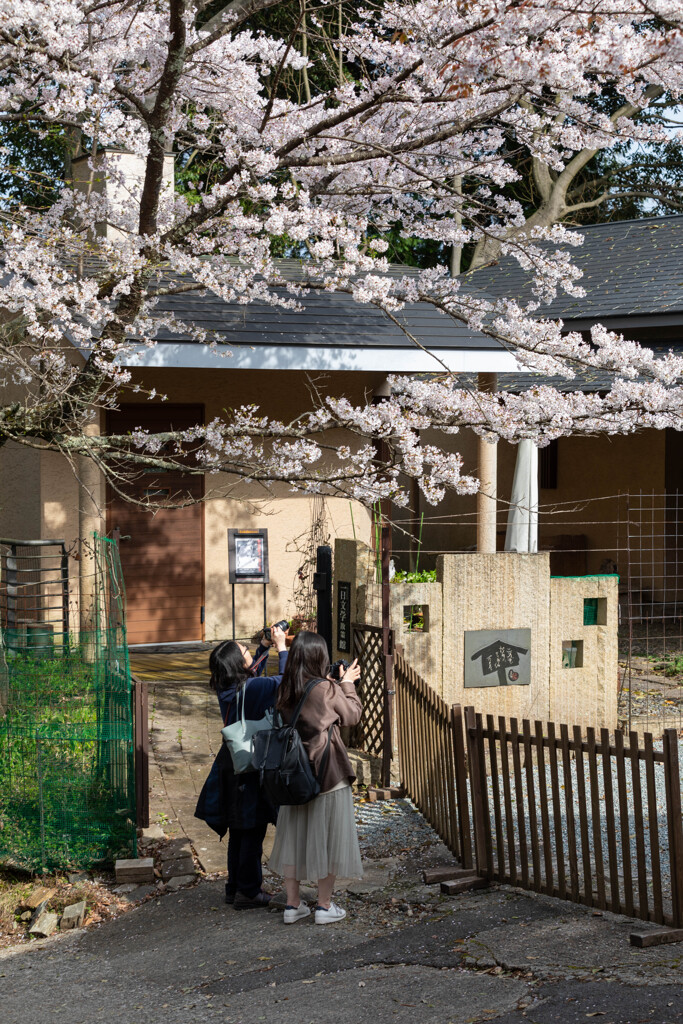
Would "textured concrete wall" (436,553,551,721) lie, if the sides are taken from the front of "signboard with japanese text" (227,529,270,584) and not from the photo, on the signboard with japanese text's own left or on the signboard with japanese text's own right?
on the signboard with japanese text's own left

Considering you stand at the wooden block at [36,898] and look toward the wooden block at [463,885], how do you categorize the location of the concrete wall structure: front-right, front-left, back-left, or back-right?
front-left

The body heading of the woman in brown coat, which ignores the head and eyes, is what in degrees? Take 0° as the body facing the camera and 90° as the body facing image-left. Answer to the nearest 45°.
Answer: approximately 225°

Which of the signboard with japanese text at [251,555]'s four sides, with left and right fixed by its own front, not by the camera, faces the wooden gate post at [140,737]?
front

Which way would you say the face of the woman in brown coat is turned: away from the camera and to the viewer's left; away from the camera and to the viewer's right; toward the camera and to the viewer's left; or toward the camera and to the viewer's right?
away from the camera and to the viewer's right

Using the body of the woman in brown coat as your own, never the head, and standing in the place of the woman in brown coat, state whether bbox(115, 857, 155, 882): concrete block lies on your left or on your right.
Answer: on your left

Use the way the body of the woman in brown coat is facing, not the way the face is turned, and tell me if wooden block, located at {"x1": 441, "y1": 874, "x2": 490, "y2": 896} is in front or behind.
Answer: in front

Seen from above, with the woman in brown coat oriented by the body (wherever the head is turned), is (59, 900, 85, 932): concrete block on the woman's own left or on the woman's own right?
on the woman's own left

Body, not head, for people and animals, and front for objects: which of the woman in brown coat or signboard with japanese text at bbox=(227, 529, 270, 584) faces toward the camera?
the signboard with japanese text

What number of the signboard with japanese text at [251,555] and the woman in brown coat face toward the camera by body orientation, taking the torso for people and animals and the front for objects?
1

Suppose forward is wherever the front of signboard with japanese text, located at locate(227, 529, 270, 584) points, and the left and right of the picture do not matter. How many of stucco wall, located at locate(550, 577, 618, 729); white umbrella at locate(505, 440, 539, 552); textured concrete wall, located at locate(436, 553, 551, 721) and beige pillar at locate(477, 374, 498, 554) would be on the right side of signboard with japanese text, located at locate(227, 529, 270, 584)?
0

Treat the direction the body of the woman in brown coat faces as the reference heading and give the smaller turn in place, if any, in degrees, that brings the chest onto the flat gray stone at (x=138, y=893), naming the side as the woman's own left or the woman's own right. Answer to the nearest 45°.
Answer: approximately 90° to the woman's own left

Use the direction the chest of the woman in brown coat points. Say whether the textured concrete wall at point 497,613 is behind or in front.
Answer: in front

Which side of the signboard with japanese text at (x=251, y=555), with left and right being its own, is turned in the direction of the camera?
front
